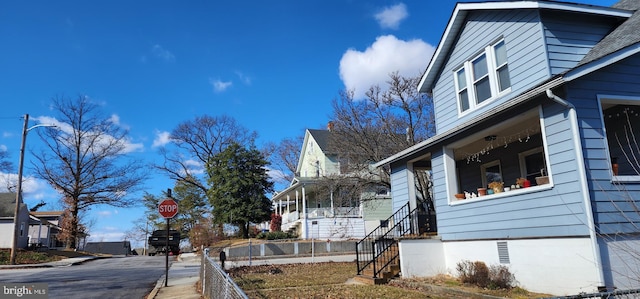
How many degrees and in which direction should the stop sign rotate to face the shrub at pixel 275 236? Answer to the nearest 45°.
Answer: approximately 135° to its left

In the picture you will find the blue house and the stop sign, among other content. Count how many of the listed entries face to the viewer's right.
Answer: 0

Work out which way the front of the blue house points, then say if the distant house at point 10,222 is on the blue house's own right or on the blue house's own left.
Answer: on the blue house's own right

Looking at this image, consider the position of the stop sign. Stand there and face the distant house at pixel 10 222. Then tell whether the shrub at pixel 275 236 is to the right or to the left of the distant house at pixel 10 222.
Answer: right

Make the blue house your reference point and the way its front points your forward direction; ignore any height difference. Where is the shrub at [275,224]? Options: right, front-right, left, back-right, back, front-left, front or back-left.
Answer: right

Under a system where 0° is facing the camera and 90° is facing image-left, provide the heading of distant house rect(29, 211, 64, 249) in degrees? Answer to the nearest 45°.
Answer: approximately 315°

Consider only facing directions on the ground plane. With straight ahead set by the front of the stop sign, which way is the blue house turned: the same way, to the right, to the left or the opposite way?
to the right

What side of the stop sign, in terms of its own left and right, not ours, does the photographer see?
front

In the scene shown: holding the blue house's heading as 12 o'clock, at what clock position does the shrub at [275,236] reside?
The shrub is roughly at 3 o'clock from the blue house.

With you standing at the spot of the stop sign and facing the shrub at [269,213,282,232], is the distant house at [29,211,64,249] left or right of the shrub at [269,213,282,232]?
left

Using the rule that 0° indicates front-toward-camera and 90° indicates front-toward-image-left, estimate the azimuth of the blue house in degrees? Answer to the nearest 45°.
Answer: approximately 45°
